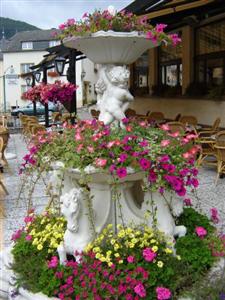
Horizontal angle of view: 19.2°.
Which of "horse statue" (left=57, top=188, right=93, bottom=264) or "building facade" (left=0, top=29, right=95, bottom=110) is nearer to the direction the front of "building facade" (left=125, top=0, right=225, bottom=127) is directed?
the horse statue

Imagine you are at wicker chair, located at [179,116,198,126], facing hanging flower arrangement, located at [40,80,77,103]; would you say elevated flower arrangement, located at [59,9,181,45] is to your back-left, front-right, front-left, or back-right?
front-left

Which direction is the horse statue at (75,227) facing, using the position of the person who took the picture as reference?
facing the viewer and to the left of the viewer

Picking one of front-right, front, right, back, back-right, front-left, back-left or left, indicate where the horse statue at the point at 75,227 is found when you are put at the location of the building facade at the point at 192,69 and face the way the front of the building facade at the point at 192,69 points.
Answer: front-left

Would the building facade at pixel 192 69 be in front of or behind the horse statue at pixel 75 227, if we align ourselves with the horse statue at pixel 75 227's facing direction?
behind

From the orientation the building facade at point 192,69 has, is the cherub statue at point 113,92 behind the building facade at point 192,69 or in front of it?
in front

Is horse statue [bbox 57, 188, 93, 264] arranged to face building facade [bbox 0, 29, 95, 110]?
no

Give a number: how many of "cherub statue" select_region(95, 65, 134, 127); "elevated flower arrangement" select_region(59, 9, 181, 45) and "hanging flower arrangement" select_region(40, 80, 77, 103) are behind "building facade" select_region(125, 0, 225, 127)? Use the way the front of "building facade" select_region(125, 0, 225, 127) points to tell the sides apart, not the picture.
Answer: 0

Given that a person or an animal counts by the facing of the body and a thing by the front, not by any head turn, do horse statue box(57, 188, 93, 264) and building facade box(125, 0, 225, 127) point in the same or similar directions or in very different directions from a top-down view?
same or similar directions

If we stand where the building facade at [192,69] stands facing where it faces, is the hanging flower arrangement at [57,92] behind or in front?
in front

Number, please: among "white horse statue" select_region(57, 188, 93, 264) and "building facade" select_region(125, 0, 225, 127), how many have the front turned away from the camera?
0

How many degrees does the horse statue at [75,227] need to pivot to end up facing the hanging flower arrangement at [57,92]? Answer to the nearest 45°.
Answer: approximately 135° to its right

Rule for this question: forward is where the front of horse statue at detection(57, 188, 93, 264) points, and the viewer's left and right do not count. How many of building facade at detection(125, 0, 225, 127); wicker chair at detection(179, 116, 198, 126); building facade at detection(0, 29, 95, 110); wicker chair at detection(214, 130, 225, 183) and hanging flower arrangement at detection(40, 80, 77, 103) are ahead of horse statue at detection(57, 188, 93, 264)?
0

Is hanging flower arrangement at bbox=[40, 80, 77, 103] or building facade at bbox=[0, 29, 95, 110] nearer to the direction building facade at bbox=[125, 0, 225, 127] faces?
the hanging flower arrangement

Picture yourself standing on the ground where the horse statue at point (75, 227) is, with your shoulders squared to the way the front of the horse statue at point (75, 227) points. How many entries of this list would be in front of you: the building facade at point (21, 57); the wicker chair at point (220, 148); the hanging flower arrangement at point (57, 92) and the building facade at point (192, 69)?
0

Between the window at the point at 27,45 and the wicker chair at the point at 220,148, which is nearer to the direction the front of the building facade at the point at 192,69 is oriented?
the wicker chair

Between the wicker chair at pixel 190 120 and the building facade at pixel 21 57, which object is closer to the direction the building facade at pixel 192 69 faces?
the wicker chair

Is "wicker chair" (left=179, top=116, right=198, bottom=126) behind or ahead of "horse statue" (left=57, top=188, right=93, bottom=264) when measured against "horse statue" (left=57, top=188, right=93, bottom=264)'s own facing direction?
behind

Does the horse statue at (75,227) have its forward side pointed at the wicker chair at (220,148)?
no

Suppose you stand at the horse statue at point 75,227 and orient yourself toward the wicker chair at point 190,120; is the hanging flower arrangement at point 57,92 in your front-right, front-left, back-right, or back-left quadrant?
front-left
